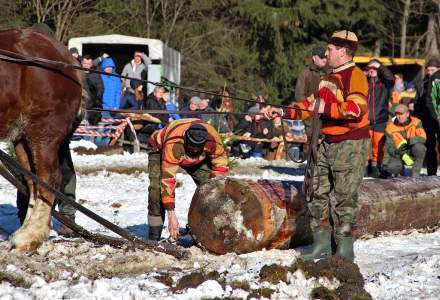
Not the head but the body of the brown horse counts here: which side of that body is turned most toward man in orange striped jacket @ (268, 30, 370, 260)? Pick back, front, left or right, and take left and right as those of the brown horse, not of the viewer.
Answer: back

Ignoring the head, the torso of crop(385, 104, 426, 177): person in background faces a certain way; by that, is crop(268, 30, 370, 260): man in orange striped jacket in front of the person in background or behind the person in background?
in front

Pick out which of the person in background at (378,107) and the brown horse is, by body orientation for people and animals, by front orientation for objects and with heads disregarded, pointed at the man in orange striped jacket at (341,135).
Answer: the person in background

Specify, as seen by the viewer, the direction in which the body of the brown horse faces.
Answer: to the viewer's left

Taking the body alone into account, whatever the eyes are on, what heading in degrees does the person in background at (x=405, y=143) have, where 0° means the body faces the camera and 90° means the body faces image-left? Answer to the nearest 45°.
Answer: approximately 0°

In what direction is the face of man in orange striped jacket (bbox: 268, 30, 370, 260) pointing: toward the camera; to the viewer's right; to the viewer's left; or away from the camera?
to the viewer's left

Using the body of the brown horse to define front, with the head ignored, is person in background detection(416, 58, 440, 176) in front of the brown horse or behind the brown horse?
behind

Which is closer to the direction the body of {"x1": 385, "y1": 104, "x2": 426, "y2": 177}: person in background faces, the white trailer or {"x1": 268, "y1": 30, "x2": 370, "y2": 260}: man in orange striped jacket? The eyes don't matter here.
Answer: the man in orange striped jacket
